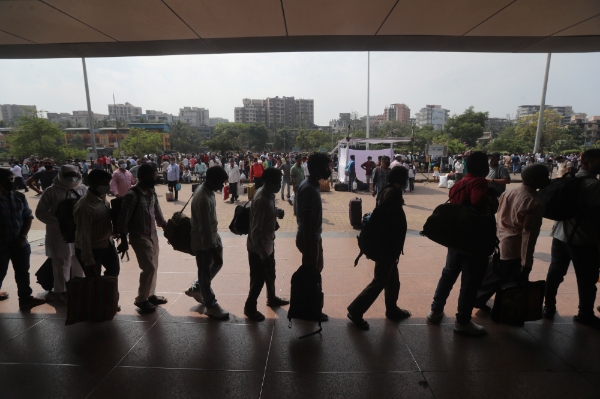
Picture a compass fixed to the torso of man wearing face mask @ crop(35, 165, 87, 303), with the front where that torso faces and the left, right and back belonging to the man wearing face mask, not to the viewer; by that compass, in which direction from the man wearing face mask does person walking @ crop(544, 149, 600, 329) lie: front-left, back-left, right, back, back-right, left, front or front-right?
front

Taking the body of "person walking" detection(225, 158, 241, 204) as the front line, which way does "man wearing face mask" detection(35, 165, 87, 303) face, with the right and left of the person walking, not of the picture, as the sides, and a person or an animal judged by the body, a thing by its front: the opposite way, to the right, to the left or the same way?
to the left

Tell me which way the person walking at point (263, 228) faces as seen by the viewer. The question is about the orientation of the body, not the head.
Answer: to the viewer's right

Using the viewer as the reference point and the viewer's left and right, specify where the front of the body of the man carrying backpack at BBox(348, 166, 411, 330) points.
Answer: facing to the right of the viewer

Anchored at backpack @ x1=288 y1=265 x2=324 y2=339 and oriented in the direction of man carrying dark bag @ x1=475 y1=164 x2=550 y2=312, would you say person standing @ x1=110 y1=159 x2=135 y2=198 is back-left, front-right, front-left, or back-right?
back-left

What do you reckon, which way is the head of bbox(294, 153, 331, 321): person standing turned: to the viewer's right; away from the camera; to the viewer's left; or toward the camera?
to the viewer's right

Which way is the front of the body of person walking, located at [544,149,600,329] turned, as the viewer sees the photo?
to the viewer's right

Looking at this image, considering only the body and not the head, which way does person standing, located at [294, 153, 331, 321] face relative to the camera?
to the viewer's right

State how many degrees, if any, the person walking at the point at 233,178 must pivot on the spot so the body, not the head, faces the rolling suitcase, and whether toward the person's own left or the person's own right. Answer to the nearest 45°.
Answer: approximately 45° to the person's own left
